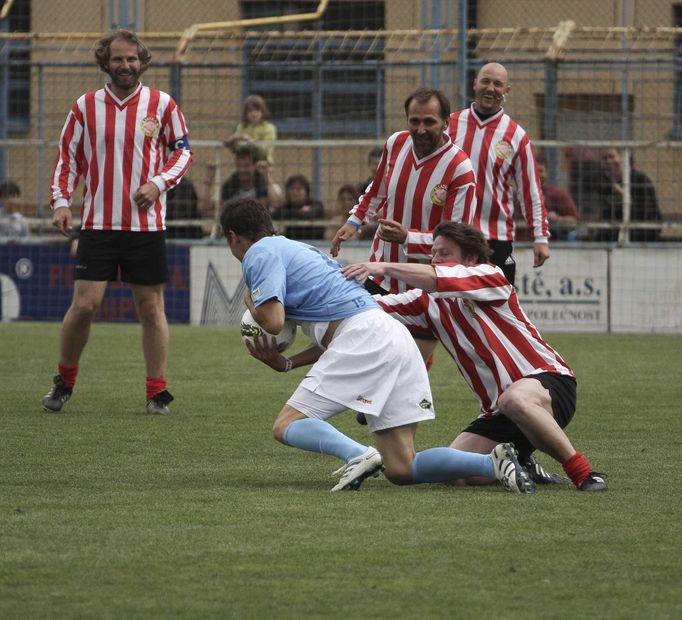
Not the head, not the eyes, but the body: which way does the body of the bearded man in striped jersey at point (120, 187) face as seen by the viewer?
toward the camera

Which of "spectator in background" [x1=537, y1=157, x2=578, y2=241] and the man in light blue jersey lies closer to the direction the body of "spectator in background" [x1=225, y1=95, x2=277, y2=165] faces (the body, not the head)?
the man in light blue jersey

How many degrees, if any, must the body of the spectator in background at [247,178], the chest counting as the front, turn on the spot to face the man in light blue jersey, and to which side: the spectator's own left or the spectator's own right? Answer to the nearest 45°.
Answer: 0° — they already face them

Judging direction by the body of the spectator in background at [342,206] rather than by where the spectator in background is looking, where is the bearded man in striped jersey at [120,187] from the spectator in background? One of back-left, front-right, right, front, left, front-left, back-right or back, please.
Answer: front

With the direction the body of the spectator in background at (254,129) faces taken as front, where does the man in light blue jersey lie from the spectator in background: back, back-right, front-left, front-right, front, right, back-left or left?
front

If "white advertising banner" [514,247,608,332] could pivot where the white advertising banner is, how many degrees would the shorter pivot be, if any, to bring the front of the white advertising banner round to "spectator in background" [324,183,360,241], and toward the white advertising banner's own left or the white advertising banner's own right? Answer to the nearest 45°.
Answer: approximately 90° to the white advertising banner's own right

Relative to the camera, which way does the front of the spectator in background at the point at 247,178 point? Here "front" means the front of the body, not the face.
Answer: toward the camera

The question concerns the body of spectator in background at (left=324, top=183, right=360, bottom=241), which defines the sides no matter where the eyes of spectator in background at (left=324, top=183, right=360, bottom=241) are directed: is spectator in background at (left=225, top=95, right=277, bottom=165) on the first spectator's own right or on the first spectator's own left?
on the first spectator's own right

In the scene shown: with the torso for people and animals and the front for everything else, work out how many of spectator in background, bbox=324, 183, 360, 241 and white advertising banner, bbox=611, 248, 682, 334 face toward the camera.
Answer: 2
